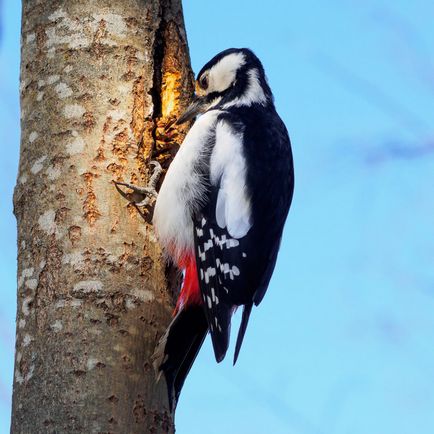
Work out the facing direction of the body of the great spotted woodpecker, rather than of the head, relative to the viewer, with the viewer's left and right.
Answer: facing to the left of the viewer
